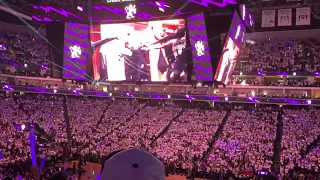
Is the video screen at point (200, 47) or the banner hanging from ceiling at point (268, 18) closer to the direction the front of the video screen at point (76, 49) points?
the video screen

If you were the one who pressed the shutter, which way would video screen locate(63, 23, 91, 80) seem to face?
facing the viewer

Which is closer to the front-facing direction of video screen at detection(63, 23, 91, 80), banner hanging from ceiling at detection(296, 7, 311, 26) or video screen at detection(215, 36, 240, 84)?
the video screen

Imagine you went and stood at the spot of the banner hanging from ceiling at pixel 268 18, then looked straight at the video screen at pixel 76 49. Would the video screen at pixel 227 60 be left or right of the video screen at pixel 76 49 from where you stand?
left

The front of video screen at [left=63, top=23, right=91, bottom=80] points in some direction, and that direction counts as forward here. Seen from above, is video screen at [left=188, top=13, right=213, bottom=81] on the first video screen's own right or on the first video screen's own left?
on the first video screen's own left

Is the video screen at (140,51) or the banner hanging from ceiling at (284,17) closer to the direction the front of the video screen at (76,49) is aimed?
the video screen

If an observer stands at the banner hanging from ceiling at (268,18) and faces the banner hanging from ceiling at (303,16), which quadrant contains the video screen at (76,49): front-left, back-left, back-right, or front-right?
back-right
